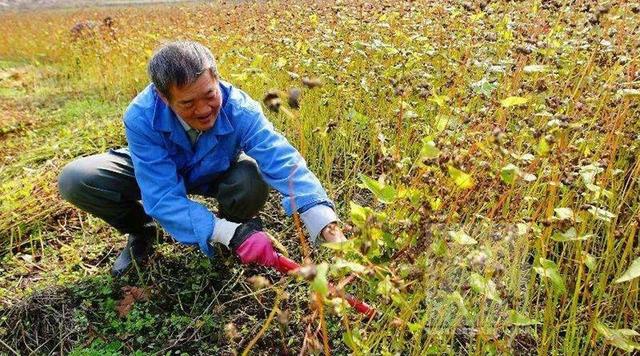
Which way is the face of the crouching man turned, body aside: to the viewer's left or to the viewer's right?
to the viewer's right

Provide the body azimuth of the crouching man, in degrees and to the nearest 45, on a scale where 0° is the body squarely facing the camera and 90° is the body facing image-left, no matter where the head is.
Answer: approximately 315°
